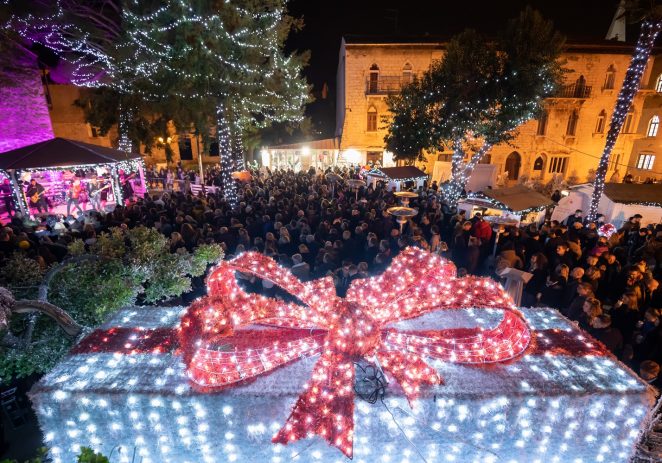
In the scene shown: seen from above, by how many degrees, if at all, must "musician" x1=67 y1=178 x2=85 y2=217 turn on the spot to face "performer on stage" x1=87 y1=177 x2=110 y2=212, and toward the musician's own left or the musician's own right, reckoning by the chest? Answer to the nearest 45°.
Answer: approximately 90° to the musician's own left

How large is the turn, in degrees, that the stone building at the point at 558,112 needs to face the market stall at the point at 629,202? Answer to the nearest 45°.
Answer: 0° — it already faces it

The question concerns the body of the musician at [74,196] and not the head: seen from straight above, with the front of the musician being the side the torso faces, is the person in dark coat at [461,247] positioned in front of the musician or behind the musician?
in front

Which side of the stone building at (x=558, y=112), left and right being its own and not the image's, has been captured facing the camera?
front

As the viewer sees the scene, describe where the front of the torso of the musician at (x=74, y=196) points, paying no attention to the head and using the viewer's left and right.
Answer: facing the viewer and to the right of the viewer

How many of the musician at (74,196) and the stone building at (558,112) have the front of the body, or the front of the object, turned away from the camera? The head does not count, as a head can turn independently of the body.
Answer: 0

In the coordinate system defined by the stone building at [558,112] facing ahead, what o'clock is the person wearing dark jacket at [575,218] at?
The person wearing dark jacket is roughly at 12 o'clock from the stone building.

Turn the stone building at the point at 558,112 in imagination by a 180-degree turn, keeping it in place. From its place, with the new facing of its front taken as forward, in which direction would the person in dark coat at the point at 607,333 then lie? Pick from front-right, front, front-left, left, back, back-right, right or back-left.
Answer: back

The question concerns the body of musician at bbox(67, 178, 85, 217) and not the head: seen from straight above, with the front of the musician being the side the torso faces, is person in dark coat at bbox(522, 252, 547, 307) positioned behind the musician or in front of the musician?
in front

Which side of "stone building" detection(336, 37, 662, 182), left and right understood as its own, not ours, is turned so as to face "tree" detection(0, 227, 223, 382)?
front

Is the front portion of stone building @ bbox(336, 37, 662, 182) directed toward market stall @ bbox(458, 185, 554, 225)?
yes

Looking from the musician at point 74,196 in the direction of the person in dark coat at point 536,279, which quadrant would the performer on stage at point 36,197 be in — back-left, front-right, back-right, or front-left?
back-right

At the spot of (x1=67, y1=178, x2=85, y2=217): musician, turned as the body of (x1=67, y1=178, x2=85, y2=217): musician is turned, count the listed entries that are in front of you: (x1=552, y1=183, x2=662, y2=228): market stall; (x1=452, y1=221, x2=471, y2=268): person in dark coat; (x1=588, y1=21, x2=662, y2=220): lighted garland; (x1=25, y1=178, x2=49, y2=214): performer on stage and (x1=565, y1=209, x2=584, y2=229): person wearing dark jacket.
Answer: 4
